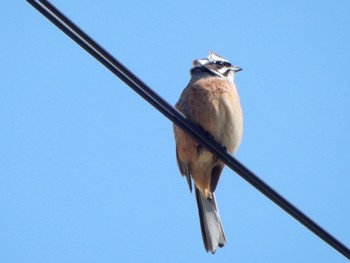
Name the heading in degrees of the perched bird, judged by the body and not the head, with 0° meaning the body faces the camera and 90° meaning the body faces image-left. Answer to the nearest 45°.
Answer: approximately 315°
